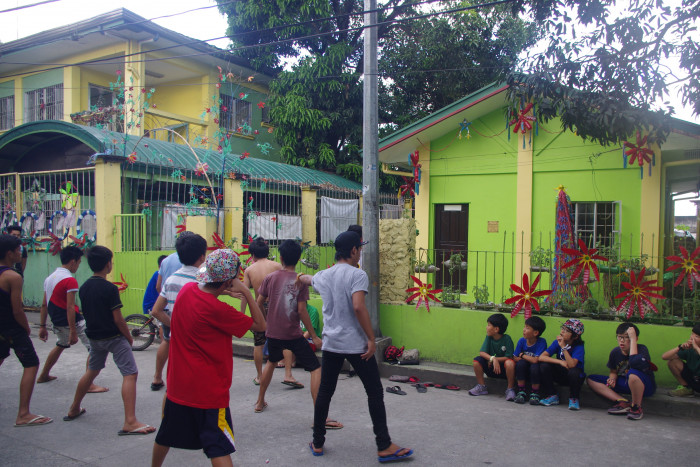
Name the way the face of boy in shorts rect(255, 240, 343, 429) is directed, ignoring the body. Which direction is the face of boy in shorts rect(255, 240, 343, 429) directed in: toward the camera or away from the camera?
away from the camera

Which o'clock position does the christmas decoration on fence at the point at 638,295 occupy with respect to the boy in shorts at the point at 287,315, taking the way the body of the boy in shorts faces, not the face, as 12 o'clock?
The christmas decoration on fence is roughly at 3 o'clock from the boy in shorts.

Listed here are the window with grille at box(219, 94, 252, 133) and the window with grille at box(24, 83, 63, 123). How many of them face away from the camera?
0

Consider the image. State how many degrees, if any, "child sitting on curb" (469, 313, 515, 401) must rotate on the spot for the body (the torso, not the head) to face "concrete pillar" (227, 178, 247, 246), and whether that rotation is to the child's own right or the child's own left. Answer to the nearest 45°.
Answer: approximately 90° to the child's own right

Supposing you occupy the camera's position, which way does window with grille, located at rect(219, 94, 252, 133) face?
facing the viewer and to the right of the viewer

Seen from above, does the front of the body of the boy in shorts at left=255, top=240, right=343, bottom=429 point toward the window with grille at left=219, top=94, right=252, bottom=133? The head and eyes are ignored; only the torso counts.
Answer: yes

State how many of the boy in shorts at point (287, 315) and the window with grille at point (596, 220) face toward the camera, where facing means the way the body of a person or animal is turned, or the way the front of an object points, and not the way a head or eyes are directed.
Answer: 1

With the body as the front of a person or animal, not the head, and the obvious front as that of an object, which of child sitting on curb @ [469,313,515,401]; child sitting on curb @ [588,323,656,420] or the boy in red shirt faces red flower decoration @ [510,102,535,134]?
the boy in red shirt

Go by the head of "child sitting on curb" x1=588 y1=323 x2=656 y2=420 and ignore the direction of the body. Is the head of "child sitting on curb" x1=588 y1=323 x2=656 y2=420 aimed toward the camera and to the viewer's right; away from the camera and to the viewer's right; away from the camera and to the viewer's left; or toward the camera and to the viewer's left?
toward the camera and to the viewer's left

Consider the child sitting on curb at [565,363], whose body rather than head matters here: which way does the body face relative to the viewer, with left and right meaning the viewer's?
facing the viewer and to the left of the viewer

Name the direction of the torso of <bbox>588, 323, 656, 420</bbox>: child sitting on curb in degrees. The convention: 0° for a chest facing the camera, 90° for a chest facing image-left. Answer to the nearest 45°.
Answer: approximately 45°

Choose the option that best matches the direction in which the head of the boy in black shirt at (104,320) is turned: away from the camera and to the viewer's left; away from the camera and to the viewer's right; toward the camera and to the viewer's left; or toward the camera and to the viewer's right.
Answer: away from the camera and to the viewer's right

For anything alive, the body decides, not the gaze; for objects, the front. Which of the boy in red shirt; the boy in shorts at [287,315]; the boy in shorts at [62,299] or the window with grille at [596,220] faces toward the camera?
the window with grille

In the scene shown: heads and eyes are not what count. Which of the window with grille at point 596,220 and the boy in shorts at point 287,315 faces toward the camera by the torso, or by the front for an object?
the window with grille

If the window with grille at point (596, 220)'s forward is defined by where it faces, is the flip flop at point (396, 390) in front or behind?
in front

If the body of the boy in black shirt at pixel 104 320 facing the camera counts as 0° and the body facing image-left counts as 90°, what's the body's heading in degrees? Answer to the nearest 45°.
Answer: approximately 225°

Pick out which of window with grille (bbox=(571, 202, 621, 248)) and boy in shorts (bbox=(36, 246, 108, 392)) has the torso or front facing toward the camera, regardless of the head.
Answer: the window with grille

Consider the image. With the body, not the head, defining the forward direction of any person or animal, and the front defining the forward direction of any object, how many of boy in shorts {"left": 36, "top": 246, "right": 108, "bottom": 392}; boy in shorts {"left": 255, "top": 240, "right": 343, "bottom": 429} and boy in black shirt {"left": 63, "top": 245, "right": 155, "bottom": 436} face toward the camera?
0

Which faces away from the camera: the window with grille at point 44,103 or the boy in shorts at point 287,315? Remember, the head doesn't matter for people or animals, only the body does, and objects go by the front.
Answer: the boy in shorts
